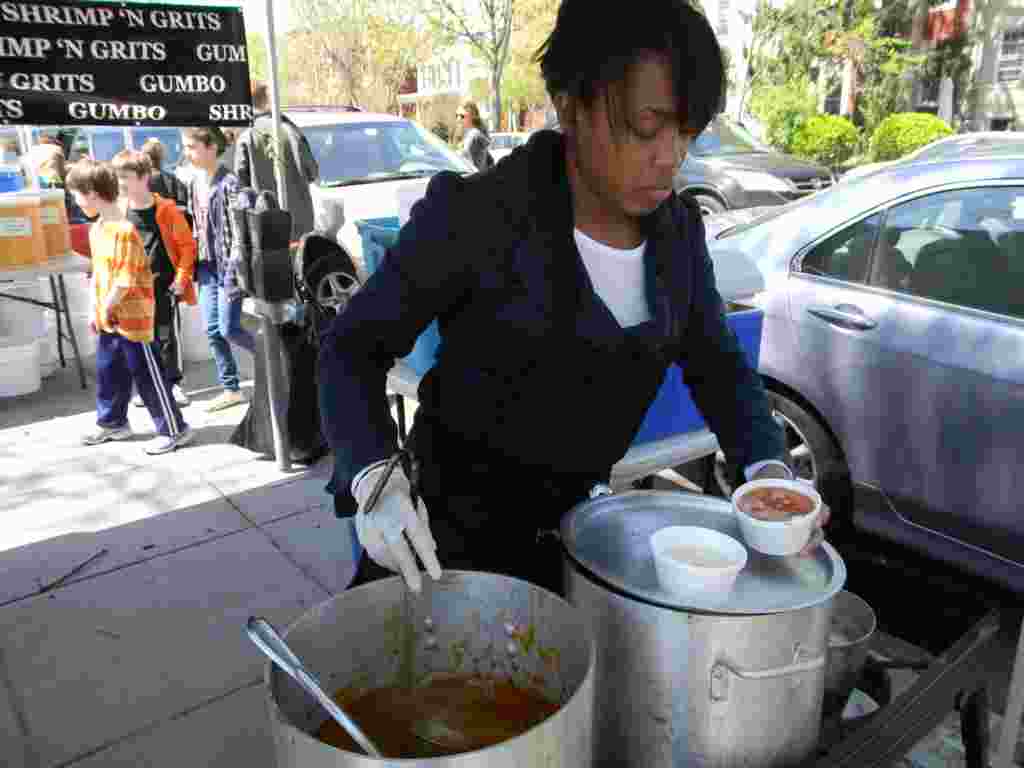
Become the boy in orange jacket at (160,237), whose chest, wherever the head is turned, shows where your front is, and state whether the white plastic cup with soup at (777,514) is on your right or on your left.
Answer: on your left

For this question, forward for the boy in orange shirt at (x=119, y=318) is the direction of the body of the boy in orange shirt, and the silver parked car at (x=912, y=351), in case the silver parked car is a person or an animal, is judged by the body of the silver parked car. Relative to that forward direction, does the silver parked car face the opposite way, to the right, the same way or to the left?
to the left

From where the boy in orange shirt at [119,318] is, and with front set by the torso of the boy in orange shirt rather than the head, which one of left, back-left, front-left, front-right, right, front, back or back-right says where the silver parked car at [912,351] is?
back-left

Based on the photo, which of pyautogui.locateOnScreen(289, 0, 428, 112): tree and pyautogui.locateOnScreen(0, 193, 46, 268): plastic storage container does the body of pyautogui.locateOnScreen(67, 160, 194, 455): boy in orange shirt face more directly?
the plastic storage container

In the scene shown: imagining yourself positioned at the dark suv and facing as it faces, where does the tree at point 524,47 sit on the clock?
The tree is roughly at 7 o'clock from the dark suv.
